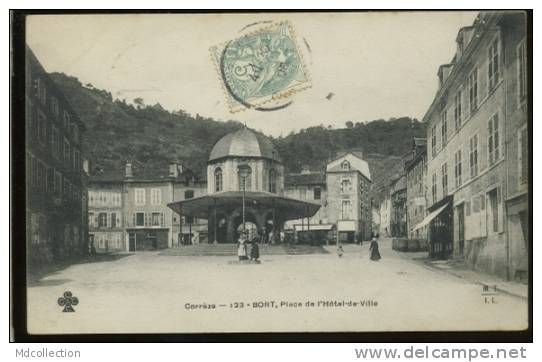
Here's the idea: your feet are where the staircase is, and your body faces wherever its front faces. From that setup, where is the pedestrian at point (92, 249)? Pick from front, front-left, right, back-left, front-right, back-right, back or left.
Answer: right

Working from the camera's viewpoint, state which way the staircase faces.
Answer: facing the viewer
